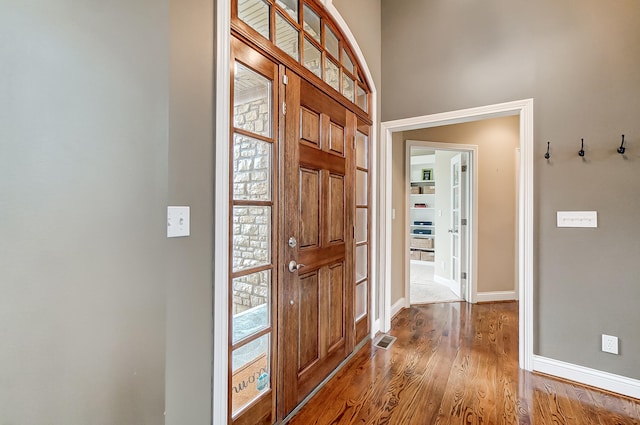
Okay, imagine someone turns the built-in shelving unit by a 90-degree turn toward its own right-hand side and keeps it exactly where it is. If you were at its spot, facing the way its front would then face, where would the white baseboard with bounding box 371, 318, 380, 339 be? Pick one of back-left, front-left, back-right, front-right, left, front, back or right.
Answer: left

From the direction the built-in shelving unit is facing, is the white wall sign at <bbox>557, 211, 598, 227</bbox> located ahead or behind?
ahead

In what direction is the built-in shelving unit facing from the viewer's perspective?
toward the camera

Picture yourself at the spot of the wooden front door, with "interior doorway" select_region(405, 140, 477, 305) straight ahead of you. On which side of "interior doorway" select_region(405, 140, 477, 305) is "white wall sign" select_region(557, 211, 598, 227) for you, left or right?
right

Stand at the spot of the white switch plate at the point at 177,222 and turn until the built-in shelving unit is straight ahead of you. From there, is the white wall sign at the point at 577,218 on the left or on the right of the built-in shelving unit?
right

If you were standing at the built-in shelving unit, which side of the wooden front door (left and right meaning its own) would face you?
left

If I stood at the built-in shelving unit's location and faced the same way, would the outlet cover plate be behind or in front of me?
in front

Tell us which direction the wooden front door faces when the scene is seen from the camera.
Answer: facing the viewer and to the right of the viewer

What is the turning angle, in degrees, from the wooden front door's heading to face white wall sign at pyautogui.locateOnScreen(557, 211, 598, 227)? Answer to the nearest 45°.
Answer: approximately 45° to its left

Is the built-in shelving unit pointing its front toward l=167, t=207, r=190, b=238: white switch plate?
yes

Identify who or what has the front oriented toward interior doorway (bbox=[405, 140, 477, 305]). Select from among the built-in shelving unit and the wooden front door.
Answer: the built-in shelving unit

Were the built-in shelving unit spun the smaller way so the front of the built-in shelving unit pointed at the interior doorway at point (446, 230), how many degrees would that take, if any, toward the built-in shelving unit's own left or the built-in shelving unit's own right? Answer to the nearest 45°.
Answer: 0° — it already faces it

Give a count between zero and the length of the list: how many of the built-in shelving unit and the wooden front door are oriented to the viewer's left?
0

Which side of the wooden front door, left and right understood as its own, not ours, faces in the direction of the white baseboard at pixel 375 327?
left

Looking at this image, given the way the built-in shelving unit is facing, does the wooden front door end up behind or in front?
in front
